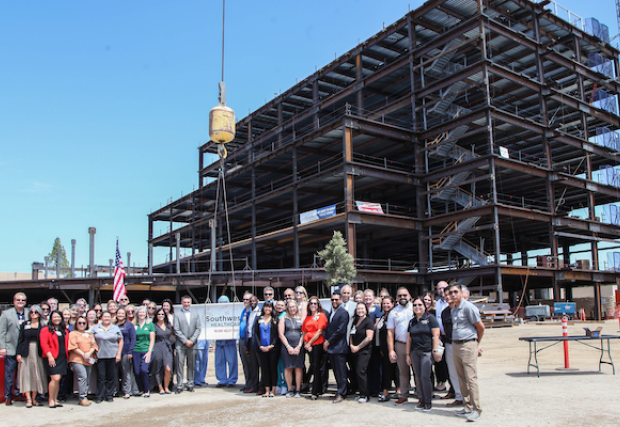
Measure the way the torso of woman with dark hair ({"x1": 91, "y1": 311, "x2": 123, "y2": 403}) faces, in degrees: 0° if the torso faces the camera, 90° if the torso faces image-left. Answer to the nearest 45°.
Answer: approximately 0°

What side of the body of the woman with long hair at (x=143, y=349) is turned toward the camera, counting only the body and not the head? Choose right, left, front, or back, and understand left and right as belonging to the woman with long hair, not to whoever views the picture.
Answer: front

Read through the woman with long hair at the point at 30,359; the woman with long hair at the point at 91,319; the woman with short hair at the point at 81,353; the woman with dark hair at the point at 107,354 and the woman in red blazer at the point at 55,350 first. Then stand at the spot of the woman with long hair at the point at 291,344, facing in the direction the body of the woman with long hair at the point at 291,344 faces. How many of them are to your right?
5

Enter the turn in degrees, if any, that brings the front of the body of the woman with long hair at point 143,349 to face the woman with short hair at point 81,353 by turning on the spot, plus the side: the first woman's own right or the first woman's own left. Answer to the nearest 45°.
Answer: approximately 45° to the first woman's own right

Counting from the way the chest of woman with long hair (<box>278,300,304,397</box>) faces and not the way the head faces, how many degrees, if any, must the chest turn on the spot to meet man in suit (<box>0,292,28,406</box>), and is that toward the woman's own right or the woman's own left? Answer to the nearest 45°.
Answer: approximately 90° to the woman's own right

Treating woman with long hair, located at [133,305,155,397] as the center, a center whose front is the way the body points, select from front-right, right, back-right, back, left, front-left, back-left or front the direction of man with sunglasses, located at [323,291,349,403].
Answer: front-left

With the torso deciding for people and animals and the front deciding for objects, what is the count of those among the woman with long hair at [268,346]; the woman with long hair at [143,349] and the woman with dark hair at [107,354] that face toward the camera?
3

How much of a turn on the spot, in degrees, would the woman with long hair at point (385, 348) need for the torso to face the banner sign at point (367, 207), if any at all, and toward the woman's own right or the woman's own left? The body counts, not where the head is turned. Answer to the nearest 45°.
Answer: approximately 135° to the woman's own right

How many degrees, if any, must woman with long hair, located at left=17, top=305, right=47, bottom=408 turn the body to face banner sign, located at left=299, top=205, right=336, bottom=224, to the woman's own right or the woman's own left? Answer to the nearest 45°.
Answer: approximately 135° to the woman's own left

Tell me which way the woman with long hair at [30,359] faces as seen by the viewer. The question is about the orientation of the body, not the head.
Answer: toward the camera

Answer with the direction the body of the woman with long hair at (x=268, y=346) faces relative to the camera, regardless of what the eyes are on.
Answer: toward the camera

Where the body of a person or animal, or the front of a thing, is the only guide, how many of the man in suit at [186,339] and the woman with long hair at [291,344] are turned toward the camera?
2

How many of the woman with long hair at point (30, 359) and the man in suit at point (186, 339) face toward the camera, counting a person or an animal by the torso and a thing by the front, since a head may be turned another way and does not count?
2

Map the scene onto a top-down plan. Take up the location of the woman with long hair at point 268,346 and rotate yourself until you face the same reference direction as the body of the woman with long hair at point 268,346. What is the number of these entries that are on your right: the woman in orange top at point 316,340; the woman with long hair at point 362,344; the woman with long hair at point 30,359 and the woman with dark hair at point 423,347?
1
